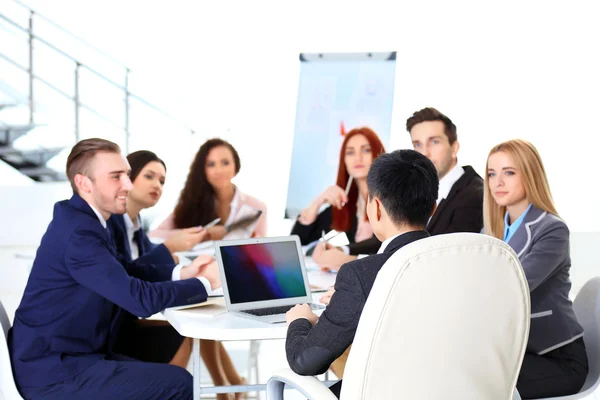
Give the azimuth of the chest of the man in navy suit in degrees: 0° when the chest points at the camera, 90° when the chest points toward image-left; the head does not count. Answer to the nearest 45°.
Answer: approximately 270°

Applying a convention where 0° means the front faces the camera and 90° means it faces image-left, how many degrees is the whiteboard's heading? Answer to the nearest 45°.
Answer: approximately 0°

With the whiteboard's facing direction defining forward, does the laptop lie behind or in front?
in front

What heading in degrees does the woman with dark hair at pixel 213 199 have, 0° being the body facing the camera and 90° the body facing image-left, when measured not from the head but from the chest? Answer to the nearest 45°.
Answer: approximately 0°

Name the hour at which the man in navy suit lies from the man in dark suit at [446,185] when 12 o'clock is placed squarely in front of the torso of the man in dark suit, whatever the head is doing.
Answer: The man in navy suit is roughly at 12 o'clock from the man in dark suit.

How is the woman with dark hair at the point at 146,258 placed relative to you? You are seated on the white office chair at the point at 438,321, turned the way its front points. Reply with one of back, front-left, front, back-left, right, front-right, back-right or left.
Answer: front

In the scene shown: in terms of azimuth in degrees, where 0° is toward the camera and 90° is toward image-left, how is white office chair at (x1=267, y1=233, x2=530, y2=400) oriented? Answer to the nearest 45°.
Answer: approximately 135°

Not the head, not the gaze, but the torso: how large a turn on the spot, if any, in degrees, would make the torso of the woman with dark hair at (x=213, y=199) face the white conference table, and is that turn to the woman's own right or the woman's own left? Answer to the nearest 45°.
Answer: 0° — they already face it

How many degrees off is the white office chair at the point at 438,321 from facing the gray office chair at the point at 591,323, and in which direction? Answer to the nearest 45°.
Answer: approximately 90° to its right

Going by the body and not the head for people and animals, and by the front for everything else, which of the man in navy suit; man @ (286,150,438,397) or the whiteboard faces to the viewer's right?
the man in navy suit

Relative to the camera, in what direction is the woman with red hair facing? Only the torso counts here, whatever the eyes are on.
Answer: toward the camera

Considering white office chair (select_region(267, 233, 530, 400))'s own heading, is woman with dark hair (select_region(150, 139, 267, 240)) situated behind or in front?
in front

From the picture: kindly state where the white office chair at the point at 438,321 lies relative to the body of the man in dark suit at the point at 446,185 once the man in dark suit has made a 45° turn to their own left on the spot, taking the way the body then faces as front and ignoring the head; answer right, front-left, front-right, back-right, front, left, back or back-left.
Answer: front

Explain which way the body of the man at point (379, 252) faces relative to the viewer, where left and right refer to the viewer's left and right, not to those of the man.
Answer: facing away from the viewer and to the left of the viewer
